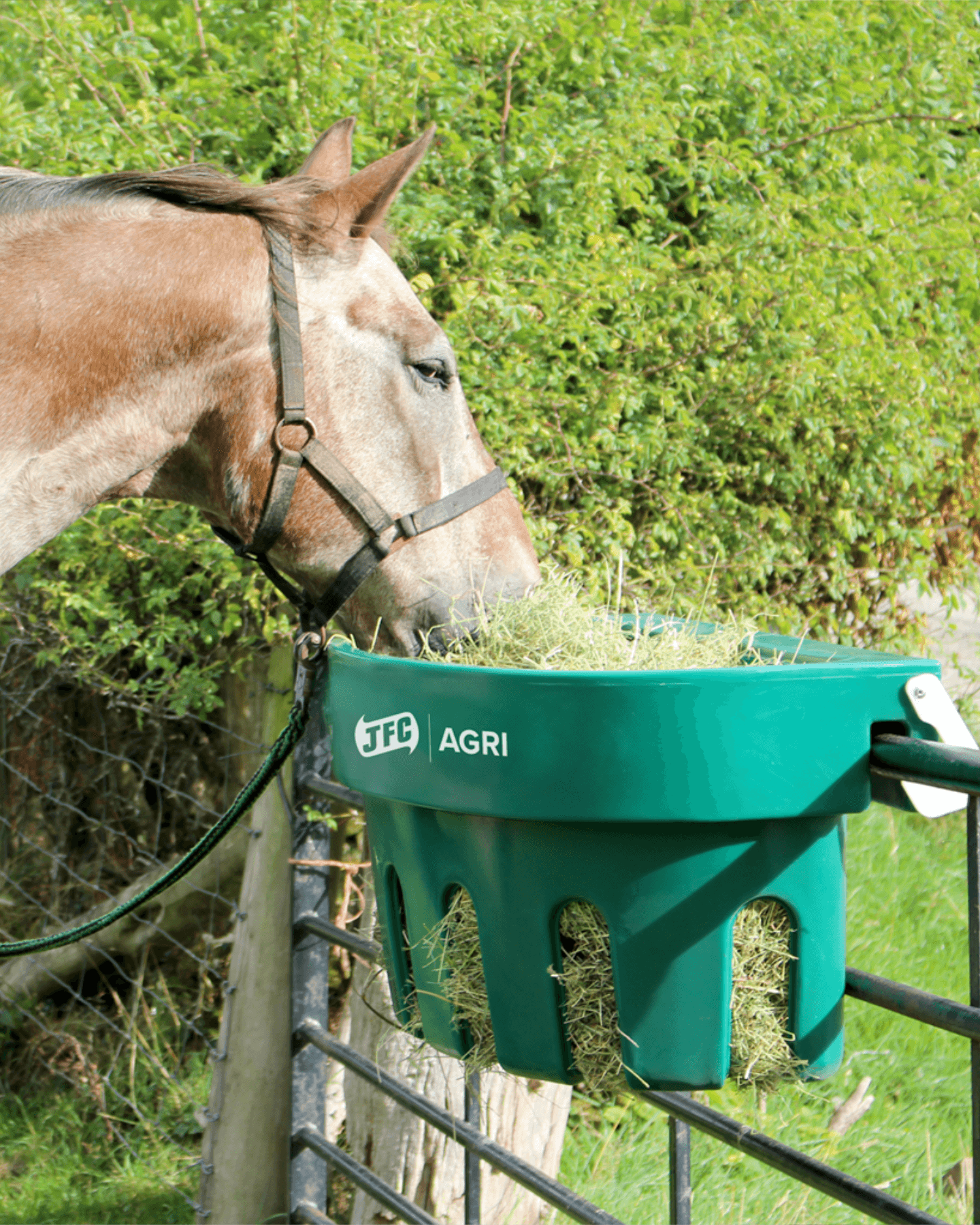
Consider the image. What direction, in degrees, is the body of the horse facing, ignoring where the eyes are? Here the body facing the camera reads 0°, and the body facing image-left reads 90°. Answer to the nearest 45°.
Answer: approximately 270°
